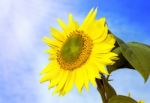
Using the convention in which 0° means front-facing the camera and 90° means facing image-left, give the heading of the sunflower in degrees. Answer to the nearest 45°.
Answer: approximately 45°
